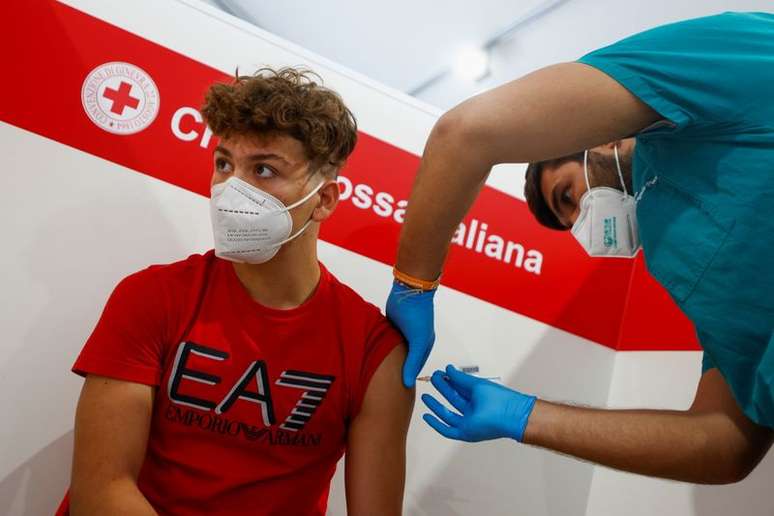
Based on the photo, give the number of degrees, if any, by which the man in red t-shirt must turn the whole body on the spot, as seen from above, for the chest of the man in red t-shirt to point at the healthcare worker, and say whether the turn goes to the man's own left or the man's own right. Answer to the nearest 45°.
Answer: approximately 45° to the man's own left

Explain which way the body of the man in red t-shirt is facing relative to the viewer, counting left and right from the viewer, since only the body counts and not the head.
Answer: facing the viewer

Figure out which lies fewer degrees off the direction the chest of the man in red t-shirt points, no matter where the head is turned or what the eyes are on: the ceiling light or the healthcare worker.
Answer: the healthcare worker

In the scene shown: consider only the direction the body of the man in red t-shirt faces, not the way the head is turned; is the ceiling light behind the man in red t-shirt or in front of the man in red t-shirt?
behind
